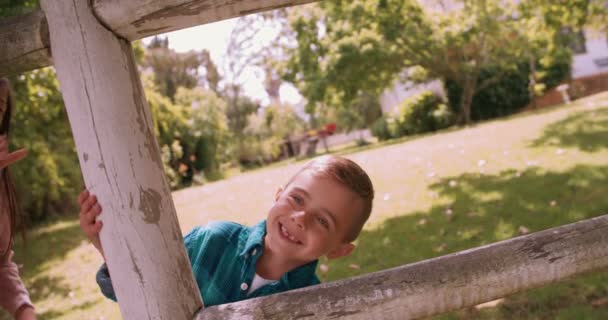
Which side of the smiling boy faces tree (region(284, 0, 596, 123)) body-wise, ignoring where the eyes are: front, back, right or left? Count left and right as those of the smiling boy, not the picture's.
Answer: back

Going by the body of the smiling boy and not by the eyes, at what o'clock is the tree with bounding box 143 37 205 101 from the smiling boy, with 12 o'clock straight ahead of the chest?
The tree is roughly at 6 o'clock from the smiling boy.

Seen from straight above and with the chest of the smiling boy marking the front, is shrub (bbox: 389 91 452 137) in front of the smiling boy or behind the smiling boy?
behind

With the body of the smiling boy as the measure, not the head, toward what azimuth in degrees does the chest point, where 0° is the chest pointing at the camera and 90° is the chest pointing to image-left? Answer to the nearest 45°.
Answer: approximately 0°
